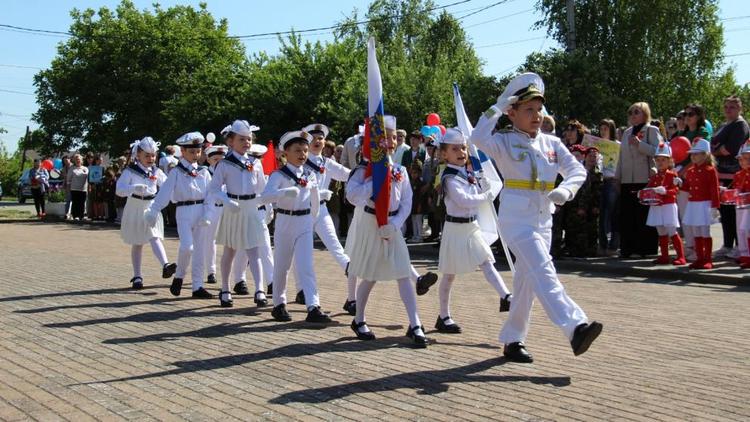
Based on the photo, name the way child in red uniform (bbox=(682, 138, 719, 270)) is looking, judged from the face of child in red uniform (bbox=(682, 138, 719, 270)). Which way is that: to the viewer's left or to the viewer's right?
to the viewer's left

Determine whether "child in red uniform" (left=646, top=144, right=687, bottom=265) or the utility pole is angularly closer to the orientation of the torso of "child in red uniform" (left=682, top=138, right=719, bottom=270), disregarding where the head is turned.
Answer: the child in red uniform

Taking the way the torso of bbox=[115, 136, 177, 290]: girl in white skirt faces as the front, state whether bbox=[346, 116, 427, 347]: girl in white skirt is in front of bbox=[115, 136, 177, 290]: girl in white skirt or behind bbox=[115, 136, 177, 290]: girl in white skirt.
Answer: in front

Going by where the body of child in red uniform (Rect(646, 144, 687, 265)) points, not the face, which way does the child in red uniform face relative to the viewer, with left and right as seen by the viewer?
facing the viewer and to the left of the viewer

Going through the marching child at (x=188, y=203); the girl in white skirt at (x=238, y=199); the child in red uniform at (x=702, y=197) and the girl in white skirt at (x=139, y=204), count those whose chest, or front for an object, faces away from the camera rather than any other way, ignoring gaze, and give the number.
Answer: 0

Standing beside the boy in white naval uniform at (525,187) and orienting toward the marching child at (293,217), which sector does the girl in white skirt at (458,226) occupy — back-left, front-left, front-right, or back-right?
front-right

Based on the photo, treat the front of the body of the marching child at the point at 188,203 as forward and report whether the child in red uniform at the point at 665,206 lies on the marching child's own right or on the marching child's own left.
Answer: on the marching child's own left

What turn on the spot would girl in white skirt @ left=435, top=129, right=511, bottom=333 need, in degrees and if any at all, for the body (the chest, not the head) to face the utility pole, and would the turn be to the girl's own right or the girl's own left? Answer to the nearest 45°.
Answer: approximately 135° to the girl's own left

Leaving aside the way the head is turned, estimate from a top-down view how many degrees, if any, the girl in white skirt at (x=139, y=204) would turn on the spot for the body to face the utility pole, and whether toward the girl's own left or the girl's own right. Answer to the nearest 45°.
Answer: approximately 90° to the girl's own left

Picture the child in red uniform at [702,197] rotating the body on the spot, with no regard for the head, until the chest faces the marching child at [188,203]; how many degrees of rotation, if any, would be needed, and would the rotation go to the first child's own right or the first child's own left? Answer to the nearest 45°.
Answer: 0° — they already face them

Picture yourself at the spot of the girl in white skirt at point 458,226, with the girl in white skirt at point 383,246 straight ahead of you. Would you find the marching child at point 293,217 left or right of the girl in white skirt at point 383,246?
right

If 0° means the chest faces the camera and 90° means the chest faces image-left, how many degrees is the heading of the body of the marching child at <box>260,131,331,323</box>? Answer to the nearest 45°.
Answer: approximately 315°

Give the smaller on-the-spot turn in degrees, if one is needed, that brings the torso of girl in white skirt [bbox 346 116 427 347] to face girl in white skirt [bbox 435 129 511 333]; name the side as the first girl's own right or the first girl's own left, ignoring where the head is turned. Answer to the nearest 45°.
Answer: approximately 90° to the first girl's own left
